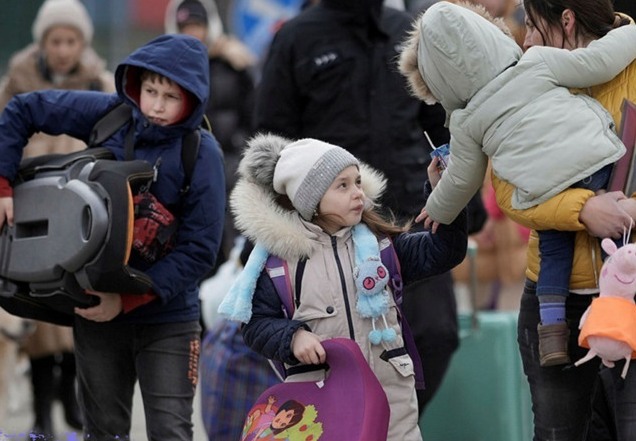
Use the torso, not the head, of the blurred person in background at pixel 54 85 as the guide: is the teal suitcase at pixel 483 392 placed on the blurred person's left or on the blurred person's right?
on the blurred person's left

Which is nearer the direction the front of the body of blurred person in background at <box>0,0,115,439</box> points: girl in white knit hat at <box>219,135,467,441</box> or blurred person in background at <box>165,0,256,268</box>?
the girl in white knit hat

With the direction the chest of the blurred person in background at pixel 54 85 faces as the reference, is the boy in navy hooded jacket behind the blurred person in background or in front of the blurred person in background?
in front

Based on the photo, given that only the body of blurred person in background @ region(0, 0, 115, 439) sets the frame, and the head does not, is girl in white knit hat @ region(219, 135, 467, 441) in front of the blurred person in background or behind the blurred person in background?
in front

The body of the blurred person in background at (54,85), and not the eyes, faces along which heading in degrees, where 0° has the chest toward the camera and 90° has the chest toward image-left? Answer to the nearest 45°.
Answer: approximately 0°
